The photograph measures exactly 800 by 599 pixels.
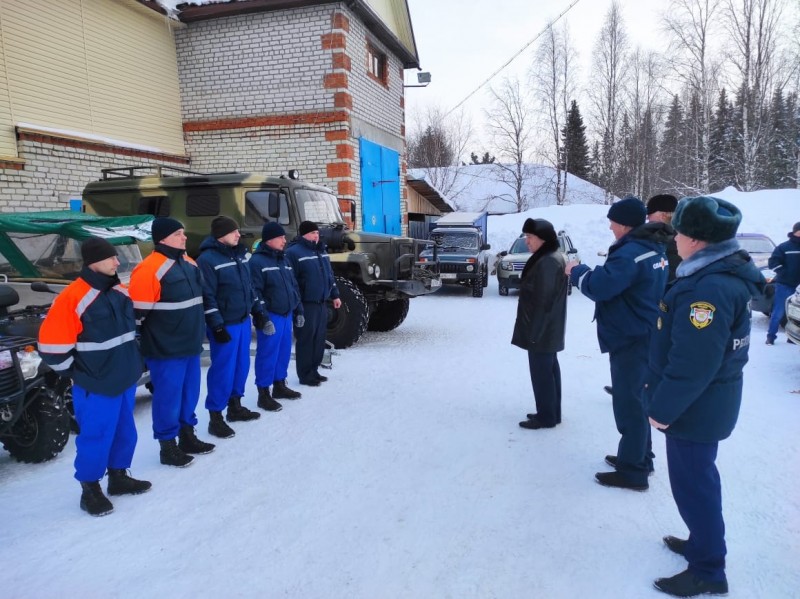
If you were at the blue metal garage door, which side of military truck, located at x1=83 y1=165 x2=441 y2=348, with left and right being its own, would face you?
left

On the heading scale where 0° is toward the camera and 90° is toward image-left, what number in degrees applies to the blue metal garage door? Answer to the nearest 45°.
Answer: approximately 315°

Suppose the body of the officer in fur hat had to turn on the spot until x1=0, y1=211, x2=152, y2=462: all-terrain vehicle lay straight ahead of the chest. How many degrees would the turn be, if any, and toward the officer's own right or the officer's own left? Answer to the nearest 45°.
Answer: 0° — they already face it

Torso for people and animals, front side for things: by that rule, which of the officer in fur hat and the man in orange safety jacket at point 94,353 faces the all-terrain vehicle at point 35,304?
the officer in fur hat

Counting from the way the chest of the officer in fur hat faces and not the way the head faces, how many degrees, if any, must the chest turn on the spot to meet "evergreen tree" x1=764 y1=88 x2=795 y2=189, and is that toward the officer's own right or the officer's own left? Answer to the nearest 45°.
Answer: approximately 90° to the officer's own right

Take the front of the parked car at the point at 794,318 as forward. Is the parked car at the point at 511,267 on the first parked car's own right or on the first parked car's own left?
on the first parked car's own right

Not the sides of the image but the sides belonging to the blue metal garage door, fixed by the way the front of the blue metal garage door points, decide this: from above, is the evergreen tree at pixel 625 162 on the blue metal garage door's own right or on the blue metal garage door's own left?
on the blue metal garage door's own left

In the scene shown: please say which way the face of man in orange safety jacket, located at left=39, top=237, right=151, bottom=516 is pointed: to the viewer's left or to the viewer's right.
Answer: to the viewer's right

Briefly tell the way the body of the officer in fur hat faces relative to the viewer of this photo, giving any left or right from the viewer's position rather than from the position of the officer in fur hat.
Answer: facing to the left of the viewer

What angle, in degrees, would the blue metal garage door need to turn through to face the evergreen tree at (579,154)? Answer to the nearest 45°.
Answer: approximately 90° to its left
